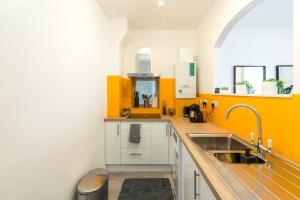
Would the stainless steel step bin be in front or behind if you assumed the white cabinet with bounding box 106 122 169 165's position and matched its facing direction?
in front

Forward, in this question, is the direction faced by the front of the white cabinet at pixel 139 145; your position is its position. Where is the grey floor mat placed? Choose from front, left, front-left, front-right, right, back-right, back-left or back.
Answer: front

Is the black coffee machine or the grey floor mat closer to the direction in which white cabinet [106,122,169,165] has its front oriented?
the grey floor mat

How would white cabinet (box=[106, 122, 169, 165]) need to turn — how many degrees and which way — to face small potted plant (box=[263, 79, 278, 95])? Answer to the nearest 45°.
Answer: approximately 45° to its left

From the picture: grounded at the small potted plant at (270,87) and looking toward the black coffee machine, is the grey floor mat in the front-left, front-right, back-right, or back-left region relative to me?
front-left

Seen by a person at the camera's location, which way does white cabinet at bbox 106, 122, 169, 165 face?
facing the viewer

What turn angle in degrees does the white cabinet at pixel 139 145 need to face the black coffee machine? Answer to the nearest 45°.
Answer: approximately 45° to its left

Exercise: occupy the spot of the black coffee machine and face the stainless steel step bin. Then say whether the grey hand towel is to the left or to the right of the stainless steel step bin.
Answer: right
